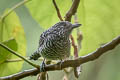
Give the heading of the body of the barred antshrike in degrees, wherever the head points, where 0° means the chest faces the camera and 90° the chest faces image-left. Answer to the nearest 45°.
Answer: approximately 315°
